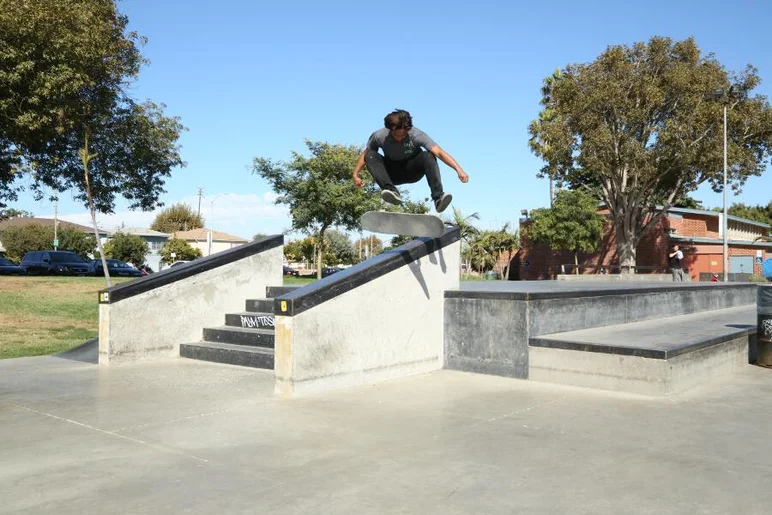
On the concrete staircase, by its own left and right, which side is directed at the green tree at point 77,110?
right

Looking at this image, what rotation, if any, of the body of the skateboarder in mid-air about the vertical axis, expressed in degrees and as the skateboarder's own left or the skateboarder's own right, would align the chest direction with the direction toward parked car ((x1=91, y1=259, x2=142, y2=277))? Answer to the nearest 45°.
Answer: approximately 135° to the skateboarder's own right

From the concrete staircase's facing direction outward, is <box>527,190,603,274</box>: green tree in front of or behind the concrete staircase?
behind

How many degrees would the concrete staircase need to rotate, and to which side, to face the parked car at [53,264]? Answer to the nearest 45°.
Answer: approximately 135° to its right
